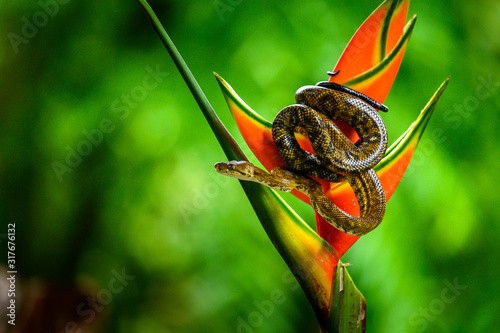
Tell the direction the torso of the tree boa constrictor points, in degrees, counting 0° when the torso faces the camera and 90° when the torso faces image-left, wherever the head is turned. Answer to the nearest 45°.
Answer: approximately 90°
